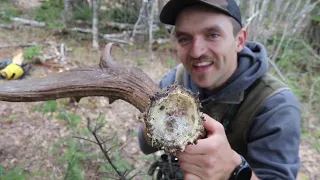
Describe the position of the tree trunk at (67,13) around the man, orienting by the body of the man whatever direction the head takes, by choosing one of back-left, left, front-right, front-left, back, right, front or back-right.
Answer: right

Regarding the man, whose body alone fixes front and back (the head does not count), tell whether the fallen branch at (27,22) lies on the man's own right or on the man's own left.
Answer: on the man's own right

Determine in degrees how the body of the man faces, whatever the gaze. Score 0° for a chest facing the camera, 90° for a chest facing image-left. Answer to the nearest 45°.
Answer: approximately 45°

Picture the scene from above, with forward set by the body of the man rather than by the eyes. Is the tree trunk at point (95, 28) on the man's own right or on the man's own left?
on the man's own right

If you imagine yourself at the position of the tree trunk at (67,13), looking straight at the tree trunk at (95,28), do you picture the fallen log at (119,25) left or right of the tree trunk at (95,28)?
left

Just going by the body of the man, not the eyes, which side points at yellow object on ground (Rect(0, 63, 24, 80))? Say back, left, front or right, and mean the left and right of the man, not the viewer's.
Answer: right
